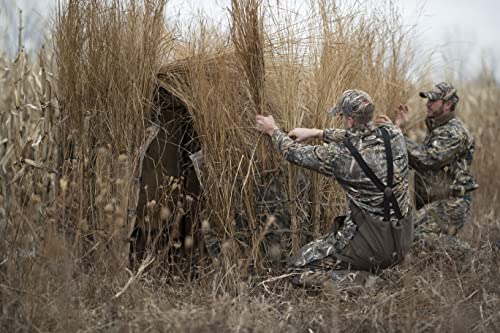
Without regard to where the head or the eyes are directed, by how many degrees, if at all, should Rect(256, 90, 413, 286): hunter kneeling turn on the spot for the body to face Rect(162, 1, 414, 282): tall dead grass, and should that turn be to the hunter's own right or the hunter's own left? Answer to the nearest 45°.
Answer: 0° — they already face it

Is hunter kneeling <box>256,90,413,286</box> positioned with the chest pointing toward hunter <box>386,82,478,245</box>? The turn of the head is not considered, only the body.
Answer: no

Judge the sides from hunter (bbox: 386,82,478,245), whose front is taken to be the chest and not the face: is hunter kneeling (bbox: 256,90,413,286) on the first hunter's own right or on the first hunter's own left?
on the first hunter's own left

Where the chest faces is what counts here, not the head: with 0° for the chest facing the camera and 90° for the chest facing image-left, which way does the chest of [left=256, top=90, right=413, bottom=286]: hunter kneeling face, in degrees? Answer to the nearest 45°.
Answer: approximately 135°

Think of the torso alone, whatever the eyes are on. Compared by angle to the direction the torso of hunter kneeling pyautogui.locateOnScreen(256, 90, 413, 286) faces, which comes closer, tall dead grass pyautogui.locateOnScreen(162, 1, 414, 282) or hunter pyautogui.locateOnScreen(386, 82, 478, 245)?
the tall dead grass

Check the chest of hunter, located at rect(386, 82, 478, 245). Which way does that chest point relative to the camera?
to the viewer's left

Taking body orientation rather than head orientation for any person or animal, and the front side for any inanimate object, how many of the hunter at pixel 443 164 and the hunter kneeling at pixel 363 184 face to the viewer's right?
0

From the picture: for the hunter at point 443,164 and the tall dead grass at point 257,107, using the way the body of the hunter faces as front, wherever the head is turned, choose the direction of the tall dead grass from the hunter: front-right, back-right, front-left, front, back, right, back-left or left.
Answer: front-left
